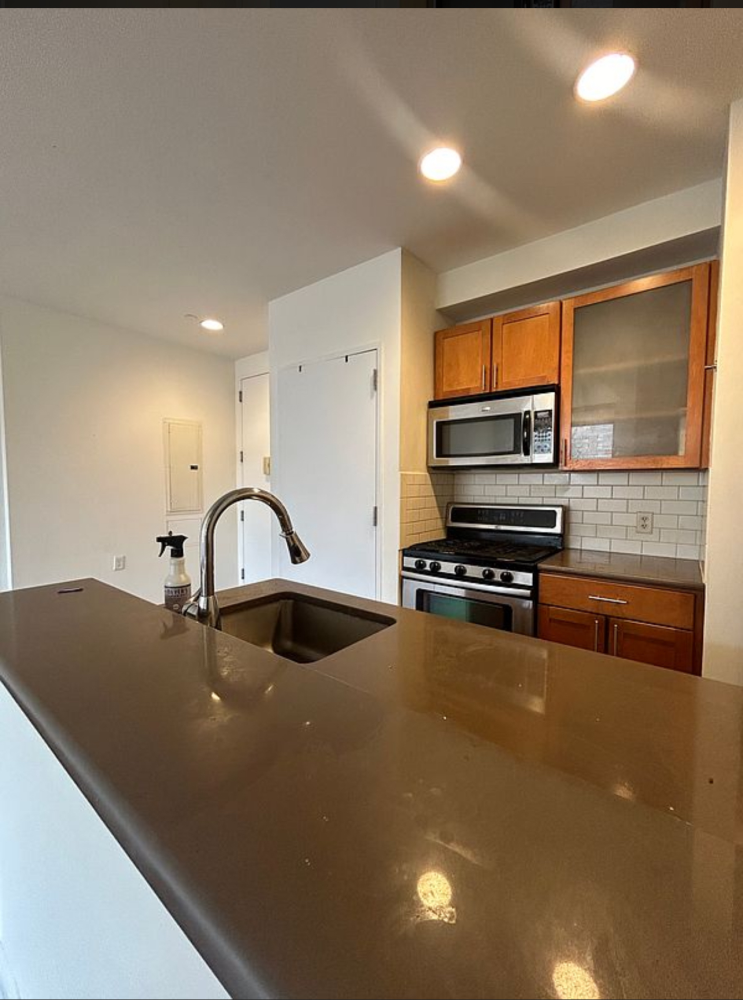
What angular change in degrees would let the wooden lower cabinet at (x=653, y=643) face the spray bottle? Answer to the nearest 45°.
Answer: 0° — it already faces it

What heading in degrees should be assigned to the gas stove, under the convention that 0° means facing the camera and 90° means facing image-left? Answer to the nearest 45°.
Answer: approximately 45°

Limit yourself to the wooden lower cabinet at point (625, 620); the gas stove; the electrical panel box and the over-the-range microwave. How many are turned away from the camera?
0

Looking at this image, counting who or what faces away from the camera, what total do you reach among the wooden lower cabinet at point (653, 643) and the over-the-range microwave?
0

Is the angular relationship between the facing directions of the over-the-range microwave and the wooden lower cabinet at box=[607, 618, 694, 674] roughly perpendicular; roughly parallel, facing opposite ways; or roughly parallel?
roughly parallel

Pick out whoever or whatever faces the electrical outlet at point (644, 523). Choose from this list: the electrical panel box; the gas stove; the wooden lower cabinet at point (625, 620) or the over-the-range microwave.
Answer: the electrical panel box

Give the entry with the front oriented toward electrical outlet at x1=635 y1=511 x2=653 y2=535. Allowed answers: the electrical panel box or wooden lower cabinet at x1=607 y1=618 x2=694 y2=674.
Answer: the electrical panel box

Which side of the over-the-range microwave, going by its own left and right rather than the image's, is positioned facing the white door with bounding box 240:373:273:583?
right

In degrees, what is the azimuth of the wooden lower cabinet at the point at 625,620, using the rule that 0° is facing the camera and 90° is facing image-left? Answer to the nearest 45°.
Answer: approximately 45°

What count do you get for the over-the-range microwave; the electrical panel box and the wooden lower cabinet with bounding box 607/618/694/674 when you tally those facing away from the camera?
0

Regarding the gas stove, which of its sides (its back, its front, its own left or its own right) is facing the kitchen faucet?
front

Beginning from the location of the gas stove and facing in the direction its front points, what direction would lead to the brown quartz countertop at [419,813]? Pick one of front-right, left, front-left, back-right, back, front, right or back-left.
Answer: front-left

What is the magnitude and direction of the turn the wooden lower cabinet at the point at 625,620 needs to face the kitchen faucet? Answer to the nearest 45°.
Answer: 0° — it already faces it

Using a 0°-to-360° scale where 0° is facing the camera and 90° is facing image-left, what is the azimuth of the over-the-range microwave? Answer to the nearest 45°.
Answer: approximately 45°
